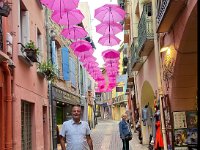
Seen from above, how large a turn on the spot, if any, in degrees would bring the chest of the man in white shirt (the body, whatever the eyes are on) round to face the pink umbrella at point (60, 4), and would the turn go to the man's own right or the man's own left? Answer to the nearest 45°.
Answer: approximately 180°

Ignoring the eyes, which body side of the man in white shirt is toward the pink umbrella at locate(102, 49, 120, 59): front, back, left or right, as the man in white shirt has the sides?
back

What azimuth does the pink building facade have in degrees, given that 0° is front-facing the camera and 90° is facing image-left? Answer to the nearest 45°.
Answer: approximately 315°

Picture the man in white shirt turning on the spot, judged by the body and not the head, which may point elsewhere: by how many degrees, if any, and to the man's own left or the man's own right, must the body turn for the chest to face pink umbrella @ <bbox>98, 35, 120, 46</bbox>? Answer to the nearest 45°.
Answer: approximately 180°

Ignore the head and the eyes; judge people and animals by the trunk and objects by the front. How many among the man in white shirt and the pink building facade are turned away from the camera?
0

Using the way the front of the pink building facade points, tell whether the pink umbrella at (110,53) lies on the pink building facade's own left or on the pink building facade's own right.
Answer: on the pink building facade's own left

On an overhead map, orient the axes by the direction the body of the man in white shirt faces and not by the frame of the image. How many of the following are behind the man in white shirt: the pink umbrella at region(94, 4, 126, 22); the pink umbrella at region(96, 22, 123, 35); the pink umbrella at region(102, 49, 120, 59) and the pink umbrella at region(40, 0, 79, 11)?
4

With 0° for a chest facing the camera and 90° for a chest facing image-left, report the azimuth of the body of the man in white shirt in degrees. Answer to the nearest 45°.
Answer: approximately 0°

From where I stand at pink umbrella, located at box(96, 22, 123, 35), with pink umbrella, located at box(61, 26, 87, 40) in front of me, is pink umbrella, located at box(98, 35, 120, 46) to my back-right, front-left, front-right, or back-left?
front-right

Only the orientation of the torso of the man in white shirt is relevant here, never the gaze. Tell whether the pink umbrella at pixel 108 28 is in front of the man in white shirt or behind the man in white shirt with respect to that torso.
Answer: behind

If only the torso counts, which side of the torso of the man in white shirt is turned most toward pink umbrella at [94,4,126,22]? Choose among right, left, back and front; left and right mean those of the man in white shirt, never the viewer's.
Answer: back

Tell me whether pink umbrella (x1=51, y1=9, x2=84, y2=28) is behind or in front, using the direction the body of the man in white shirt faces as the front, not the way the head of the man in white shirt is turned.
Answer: behind
